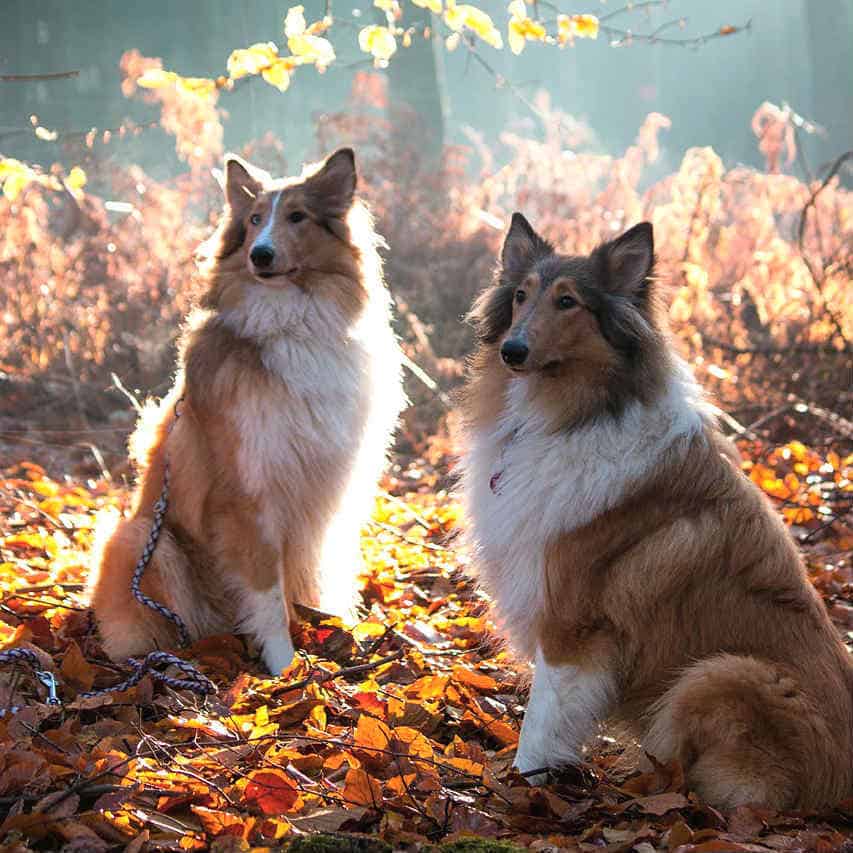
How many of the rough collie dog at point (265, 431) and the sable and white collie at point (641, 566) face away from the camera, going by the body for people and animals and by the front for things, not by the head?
0

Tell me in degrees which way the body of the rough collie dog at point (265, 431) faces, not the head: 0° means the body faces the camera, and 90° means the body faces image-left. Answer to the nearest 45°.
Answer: approximately 315°

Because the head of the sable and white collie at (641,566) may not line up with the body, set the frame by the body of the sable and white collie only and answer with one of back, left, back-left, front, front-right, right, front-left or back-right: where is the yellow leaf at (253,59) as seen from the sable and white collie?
right

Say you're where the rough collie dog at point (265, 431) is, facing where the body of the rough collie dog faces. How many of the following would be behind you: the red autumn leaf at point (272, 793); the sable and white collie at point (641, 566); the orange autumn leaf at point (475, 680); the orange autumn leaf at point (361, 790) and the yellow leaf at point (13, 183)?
1

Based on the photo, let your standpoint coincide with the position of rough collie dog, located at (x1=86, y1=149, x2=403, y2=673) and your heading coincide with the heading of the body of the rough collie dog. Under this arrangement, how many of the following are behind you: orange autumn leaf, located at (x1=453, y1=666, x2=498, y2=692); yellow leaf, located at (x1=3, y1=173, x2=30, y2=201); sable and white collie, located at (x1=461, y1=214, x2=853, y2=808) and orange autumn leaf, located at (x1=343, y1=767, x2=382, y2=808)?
1

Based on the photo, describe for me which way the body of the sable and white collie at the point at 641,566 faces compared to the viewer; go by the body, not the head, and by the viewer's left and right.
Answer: facing the viewer and to the left of the viewer

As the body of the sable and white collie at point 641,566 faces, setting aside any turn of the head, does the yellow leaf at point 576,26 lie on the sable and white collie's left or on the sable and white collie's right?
on the sable and white collie's right

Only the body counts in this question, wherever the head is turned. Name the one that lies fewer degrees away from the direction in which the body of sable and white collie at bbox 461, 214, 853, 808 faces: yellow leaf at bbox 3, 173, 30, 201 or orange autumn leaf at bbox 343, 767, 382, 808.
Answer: the orange autumn leaf

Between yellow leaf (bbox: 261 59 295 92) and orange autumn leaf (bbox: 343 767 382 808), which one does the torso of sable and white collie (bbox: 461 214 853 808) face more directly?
the orange autumn leaf

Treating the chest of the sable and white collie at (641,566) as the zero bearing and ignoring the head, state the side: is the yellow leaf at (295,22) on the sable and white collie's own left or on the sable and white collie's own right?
on the sable and white collie's own right

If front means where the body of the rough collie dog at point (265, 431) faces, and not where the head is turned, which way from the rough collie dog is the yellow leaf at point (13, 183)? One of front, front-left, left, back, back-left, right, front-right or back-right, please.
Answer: back

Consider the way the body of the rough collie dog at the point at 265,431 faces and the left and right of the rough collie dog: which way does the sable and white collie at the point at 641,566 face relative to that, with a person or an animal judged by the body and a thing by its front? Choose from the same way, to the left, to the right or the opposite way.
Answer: to the right
